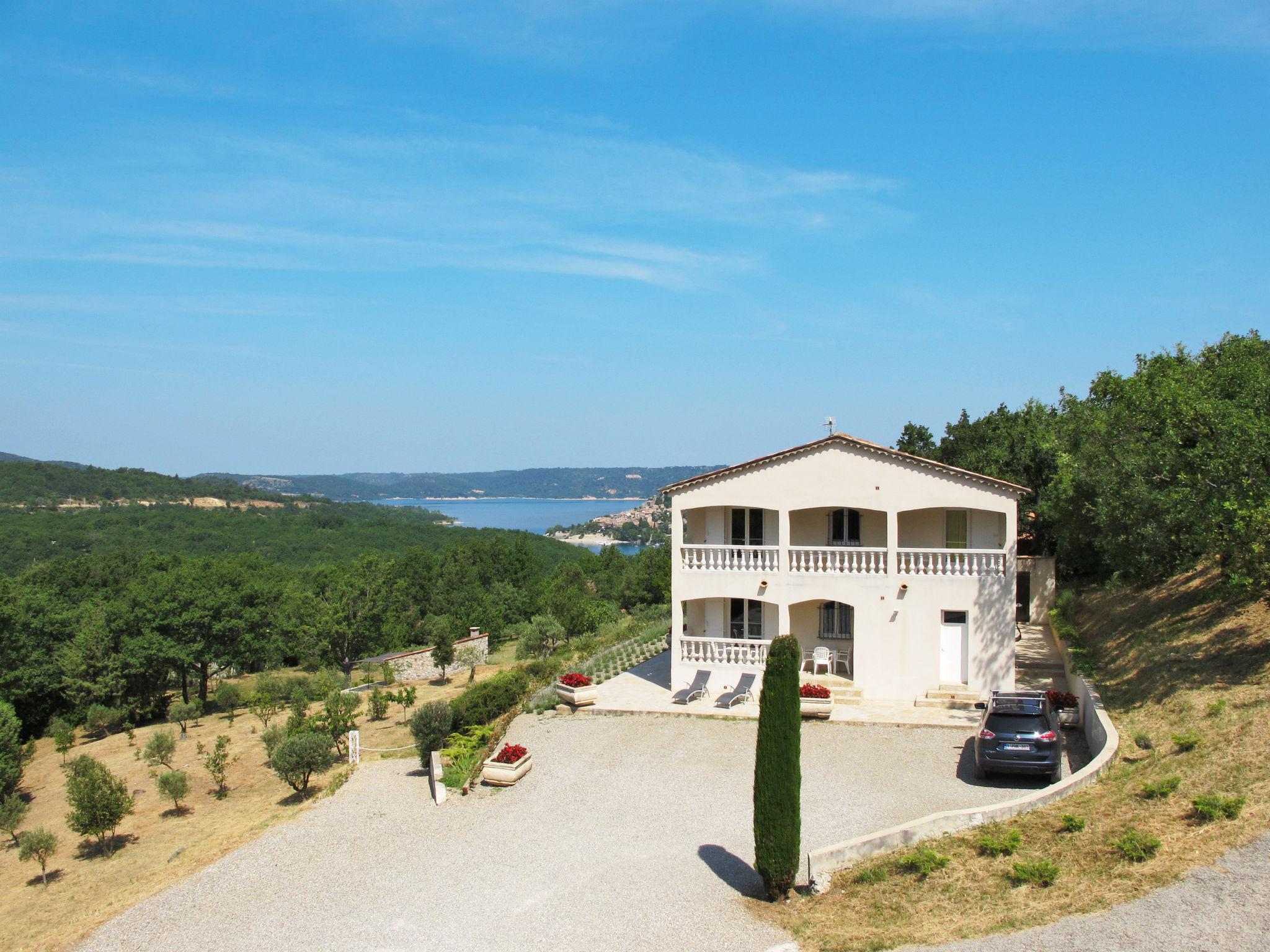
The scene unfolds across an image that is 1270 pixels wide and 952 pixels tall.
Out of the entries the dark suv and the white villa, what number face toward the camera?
1

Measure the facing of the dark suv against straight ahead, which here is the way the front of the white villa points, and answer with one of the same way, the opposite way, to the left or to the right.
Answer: the opposite way

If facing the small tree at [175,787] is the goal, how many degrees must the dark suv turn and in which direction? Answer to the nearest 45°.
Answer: approximately 90° to its left

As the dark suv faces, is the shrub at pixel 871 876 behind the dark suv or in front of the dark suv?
behind

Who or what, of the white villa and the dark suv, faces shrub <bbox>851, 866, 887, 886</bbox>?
the white villa

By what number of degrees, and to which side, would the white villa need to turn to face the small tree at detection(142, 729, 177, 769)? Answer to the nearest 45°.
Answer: approximately 90° to its right

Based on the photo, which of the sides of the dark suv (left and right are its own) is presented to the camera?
back

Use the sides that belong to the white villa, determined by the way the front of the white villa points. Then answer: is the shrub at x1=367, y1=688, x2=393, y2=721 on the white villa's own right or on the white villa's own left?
on the white villa's own right
